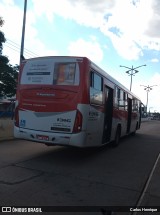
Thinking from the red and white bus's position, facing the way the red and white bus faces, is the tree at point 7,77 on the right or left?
on its left

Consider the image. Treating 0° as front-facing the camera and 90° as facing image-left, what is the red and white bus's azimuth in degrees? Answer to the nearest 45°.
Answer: approximately 225°
